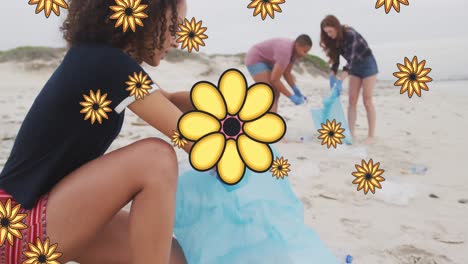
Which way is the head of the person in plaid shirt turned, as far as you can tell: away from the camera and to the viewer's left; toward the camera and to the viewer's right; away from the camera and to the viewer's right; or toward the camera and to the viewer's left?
toward the camera and to the viewer's left

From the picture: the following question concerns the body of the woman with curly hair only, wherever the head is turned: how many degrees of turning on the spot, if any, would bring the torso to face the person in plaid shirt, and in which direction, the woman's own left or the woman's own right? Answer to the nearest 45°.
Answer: approximately 45° to the woman's own left

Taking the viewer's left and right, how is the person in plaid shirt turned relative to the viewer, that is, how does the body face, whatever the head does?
facing the viewer and to the left of the viewer

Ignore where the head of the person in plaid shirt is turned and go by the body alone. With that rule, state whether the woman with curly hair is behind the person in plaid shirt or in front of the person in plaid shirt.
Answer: in front

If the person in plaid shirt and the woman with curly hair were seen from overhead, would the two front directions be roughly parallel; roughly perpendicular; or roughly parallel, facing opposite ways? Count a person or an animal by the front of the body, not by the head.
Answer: roughly parallel, facing opposite ways

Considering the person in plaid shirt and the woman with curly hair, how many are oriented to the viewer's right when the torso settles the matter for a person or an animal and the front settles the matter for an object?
1

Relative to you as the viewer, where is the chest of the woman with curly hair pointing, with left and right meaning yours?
facing to the right of the viewer
